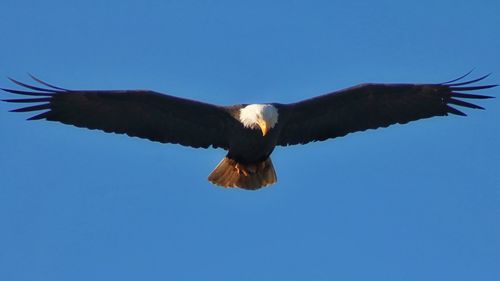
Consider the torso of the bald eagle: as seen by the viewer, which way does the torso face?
toward the camera
